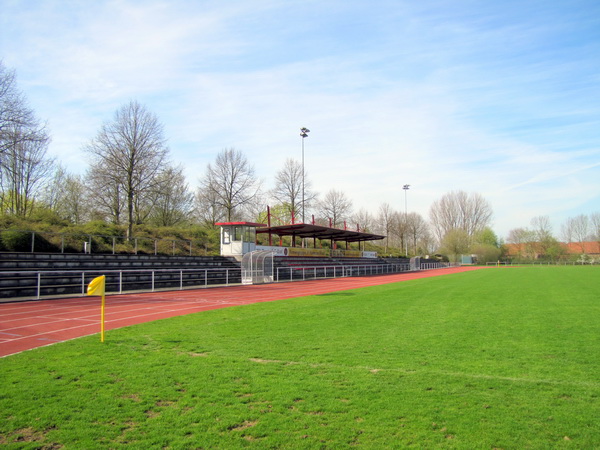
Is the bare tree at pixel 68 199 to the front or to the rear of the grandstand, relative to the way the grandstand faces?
to the rear

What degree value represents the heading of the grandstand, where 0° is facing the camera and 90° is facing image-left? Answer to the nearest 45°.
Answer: approximately 315°

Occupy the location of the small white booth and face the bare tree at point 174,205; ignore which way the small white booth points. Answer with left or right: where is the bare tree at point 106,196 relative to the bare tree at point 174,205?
left
